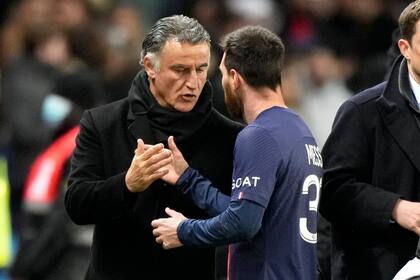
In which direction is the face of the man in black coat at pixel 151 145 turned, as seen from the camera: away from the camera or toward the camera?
toward the camera

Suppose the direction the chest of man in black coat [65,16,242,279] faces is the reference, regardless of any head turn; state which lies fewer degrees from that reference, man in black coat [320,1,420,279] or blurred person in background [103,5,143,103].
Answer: the man in black coat

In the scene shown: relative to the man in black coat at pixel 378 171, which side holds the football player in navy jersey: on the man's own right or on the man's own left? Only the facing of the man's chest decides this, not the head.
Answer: on the man's own right

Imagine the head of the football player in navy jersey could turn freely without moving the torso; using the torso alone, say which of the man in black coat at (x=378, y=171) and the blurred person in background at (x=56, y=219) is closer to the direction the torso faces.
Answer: the blurred person in background

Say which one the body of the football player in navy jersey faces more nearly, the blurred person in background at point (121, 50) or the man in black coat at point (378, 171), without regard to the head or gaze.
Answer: the blurred person in background

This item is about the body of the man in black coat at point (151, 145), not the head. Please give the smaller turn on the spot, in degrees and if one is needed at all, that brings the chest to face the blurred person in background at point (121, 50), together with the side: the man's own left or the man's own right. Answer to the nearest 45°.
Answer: approximately 135° to the man's own left

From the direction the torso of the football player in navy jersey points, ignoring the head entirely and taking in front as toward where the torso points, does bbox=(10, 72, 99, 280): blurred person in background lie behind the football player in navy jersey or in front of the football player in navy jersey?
in front

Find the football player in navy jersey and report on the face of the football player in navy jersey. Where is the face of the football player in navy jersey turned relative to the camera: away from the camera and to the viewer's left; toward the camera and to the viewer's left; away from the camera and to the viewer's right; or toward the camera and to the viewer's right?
away from the camera and to the viewer's left

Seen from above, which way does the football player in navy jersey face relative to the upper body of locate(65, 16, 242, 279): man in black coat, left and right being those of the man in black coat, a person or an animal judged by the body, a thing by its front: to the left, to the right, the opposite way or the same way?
the opposite way

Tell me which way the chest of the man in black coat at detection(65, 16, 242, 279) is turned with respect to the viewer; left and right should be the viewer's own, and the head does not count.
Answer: facing the viewer and to the right of the viewer

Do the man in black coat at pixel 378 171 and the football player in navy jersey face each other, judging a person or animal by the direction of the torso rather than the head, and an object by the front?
no
